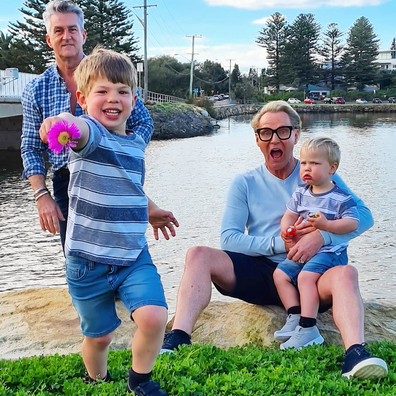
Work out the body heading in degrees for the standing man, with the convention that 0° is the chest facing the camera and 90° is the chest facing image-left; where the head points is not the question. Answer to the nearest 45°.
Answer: approximately 0°

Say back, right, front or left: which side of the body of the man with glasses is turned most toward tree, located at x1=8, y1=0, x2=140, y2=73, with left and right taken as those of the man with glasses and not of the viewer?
back

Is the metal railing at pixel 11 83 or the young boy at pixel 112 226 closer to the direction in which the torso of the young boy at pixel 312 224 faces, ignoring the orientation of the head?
the young boy

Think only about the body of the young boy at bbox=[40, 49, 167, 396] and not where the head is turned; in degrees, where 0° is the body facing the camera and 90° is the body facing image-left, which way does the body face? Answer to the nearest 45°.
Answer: approximately 0°

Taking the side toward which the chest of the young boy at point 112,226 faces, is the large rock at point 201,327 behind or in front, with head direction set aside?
behind

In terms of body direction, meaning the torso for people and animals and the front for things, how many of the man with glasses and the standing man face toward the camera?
2
